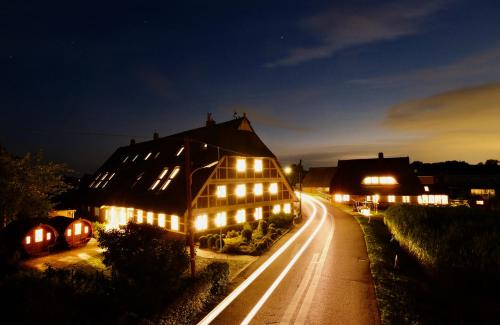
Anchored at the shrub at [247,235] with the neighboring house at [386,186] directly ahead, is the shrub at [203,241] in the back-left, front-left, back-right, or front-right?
back-left

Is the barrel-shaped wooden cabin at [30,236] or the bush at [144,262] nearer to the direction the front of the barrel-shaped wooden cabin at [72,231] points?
the bush

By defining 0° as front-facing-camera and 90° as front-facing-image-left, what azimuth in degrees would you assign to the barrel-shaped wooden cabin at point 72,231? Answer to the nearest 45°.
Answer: approximately 315°

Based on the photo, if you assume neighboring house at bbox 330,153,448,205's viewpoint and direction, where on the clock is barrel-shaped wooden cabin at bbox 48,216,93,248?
The barrel-shaped wooden cabin is roughly at 1 o'clock from the neighboring house.

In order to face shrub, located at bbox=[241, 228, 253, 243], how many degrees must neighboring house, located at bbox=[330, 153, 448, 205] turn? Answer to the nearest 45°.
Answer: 0° — it already faces it
